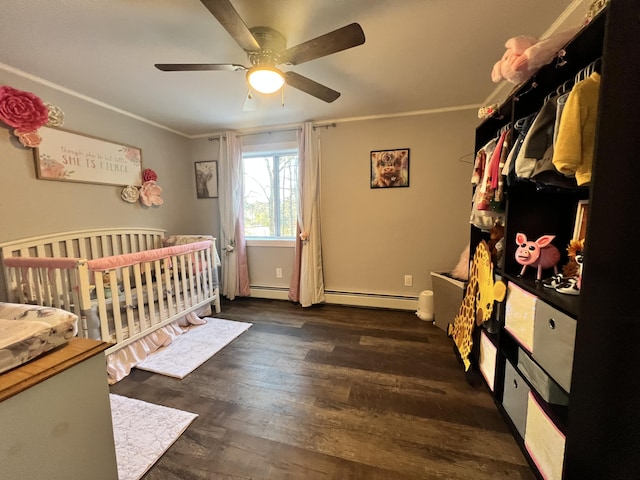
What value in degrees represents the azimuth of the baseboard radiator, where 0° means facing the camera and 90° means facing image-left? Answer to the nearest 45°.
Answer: approximately 0°

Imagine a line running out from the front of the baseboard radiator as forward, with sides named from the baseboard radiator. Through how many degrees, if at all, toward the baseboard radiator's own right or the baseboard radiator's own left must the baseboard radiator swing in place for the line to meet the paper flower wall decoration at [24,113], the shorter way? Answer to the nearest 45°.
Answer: approximately 45° to the baseboard radiator's own right

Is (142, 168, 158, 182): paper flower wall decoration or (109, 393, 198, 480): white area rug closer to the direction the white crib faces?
the white area rug

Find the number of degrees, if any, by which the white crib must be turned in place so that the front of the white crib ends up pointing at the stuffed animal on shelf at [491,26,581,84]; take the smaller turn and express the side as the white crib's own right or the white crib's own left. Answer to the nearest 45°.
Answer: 0° — it already faces it

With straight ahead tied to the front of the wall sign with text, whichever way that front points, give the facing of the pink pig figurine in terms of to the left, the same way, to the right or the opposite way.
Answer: the opposite way

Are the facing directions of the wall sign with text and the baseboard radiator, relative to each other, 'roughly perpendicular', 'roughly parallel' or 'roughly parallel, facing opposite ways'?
roughly perpendicular

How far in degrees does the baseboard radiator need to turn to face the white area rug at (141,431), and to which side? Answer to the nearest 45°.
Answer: approximately 45° to its right

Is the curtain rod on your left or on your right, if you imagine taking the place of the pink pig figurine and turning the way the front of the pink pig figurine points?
on your right

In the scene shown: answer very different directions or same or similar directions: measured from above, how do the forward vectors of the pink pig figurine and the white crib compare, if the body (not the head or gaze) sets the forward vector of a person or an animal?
very different directions

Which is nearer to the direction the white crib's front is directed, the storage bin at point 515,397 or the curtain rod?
the storage bin
